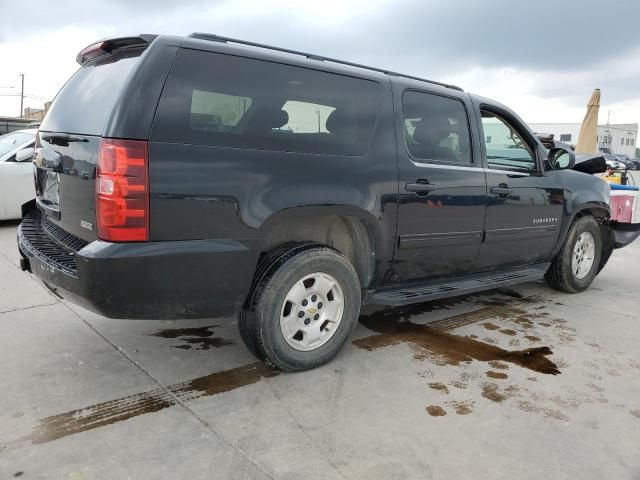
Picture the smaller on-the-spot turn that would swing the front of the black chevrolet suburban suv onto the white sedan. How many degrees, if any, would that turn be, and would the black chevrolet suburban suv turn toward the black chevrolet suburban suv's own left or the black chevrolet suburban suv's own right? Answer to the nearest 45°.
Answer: approximately 90° to the black chevrolet suburban suv's own left

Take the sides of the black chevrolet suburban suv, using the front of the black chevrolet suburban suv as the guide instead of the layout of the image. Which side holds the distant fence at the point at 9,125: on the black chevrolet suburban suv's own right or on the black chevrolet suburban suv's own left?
on the black chevrolet suburban suv's own left

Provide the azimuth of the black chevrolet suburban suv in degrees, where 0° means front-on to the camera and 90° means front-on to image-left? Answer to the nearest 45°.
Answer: approximately 225°

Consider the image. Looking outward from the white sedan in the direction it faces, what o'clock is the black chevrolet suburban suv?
The black chevrolet suburban suv is roughly at 10 o'clock from the white sedan.

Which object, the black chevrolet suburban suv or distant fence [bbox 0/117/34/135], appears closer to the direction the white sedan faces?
the black chevrolet suburban suv
